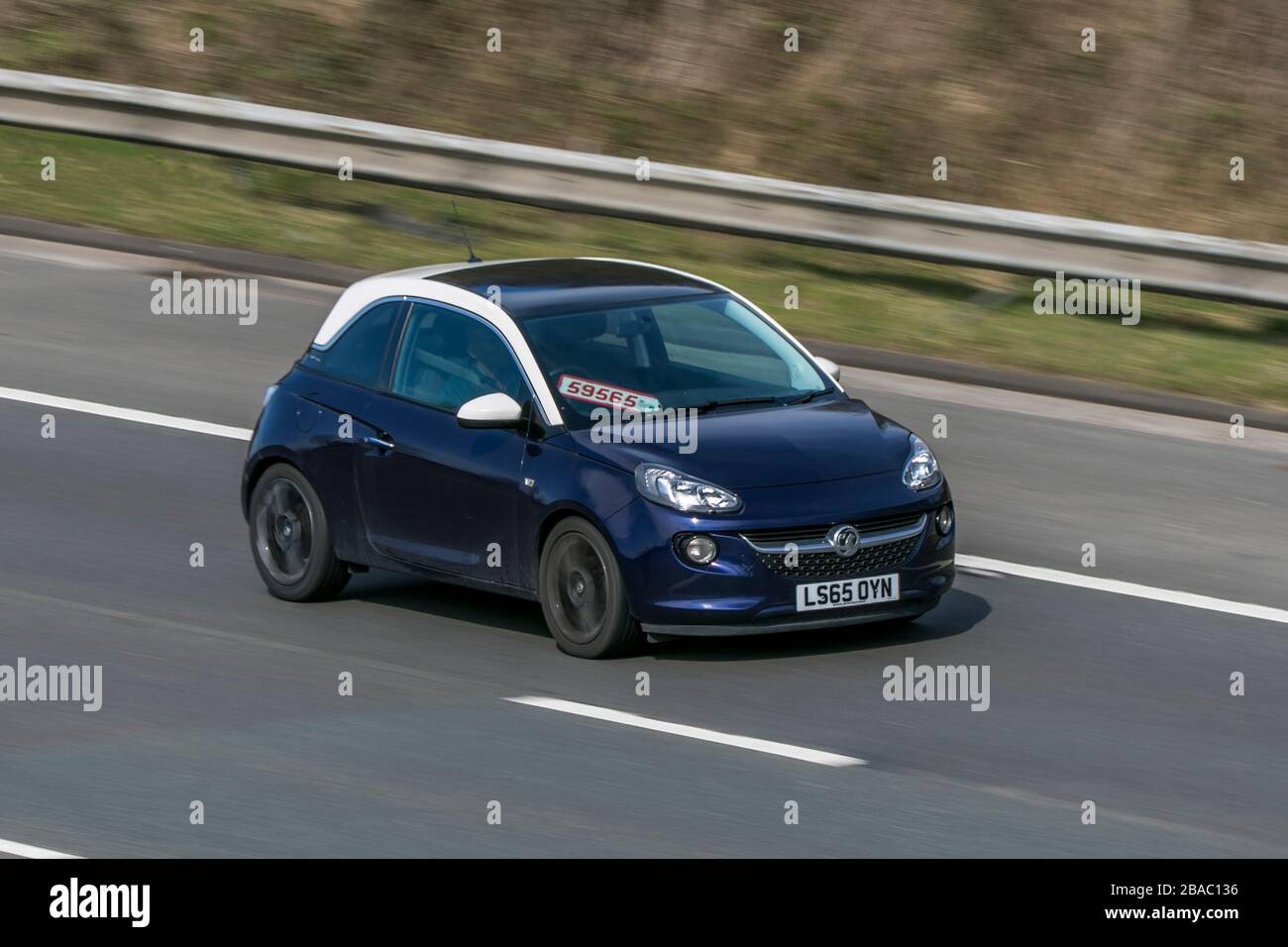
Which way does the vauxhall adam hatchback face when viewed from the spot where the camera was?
facing the viewer and to the right of the viewer
